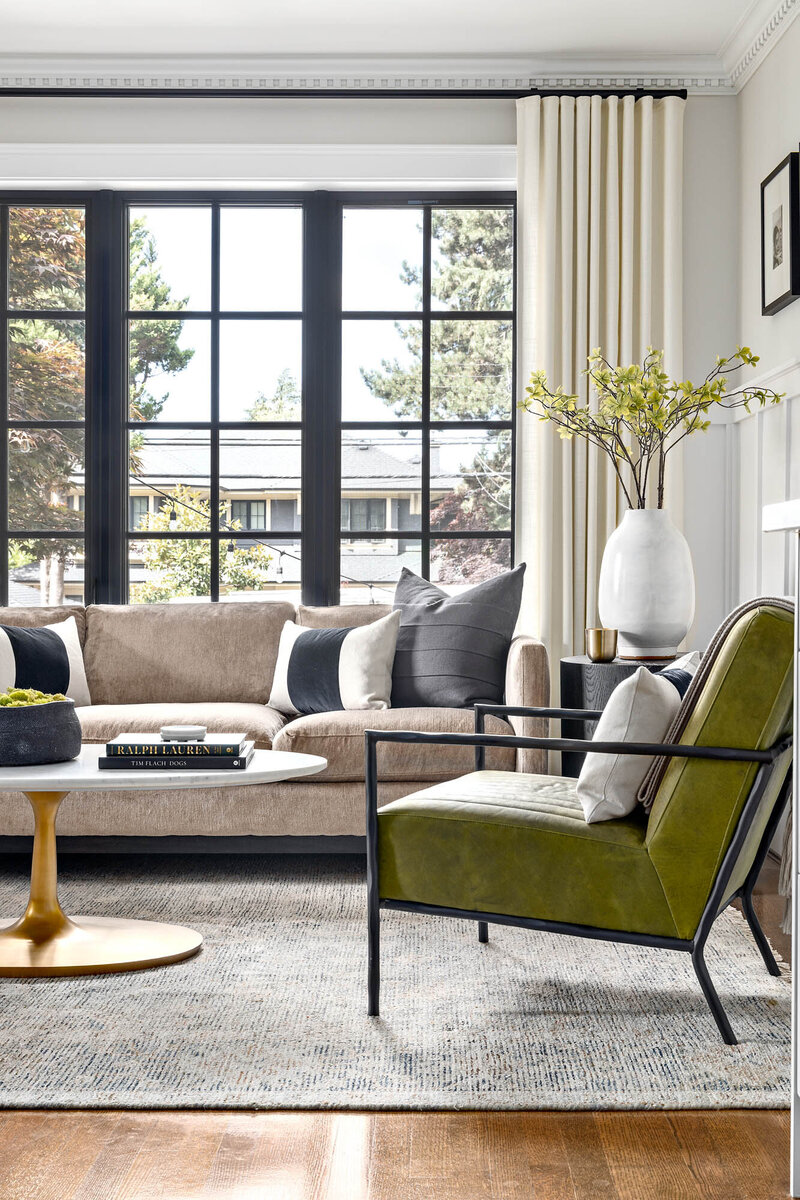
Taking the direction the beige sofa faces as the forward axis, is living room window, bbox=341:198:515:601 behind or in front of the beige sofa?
behind

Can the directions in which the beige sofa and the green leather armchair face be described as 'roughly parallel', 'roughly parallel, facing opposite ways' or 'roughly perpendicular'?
roughly perpendicular

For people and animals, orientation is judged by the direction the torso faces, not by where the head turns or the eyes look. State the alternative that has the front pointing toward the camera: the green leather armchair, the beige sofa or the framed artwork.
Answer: the beige sofa

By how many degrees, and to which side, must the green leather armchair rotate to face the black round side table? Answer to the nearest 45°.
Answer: approximately 90° to its right

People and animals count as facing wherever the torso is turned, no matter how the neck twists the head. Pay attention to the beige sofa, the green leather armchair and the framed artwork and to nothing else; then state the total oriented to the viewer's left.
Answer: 2

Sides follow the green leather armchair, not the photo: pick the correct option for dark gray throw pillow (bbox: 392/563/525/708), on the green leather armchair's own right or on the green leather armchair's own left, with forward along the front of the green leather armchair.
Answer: on the green leather armchair's own right

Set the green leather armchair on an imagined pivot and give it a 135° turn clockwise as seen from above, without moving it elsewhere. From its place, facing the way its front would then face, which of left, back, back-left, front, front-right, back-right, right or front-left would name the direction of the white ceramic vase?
front-left

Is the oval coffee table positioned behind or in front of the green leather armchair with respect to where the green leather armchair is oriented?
in front

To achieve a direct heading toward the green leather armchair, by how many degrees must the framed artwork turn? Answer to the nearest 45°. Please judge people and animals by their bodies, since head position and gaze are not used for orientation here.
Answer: approximately 90° to its left

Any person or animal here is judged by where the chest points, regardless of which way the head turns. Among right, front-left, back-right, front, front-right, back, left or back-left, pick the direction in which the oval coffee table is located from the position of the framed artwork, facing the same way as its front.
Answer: front-left

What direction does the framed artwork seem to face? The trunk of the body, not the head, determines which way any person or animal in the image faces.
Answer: to the viewer's left

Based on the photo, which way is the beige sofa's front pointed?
toward the camera

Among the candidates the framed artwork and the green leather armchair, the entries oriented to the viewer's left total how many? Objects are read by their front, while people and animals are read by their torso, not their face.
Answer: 2

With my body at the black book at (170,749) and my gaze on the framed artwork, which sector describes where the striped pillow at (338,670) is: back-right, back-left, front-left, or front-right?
front-left

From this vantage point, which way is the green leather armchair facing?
to the viewer's left

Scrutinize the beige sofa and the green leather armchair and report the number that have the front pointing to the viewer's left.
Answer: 1

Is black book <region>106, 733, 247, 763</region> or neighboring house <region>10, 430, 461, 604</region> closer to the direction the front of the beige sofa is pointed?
the black book
